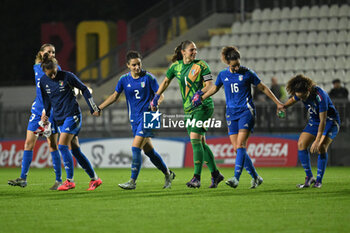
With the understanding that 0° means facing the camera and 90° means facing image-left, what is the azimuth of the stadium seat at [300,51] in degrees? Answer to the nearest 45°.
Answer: approximately 45°

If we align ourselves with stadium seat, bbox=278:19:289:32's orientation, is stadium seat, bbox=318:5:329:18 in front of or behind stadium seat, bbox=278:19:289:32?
behind

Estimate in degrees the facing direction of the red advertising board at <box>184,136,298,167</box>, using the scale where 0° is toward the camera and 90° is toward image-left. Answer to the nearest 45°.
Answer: approximately 0°

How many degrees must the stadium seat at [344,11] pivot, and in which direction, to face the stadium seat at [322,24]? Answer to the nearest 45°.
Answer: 0° — it already faces it

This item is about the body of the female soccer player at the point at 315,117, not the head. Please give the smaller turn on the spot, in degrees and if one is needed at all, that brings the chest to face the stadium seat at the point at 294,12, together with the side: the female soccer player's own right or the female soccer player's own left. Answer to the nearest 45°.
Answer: approximately 135° to the female soccer player's own right

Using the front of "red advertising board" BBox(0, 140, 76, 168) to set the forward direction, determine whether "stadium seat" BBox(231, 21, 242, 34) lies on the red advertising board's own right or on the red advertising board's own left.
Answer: on the red advertising board's own left

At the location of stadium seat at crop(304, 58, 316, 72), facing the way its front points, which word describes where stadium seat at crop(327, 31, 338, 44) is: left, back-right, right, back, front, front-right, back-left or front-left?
back

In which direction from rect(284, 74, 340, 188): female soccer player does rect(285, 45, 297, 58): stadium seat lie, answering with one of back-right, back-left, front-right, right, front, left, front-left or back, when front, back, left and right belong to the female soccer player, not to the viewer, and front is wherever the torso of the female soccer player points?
back-right

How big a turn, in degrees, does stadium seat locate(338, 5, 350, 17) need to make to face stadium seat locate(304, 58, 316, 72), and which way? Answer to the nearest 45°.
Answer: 0° — it already faces it

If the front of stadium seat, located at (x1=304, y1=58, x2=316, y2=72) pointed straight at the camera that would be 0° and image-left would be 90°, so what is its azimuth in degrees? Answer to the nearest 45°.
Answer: approximately 45°

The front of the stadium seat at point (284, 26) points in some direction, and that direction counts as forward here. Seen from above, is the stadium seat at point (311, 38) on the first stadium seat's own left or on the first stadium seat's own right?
on the first stadium seat's own left

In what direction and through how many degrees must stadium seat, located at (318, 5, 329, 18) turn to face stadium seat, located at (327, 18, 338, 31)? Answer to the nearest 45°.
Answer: approximately 90° to its left

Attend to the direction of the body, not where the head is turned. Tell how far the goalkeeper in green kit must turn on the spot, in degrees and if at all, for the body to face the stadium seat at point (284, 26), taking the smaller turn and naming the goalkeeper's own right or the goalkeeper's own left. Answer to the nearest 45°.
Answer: approximately 135° to the goalkeeper's own right
